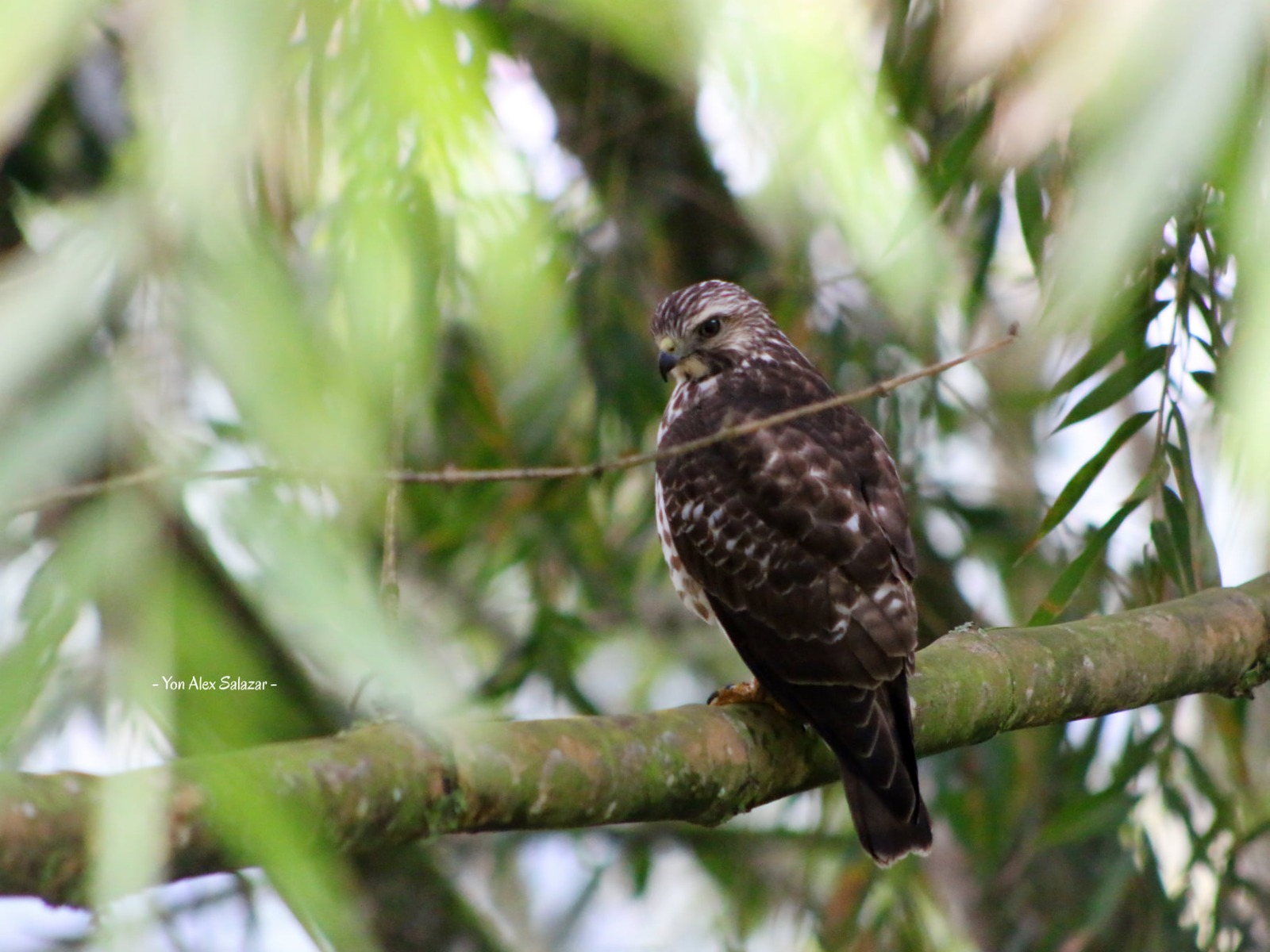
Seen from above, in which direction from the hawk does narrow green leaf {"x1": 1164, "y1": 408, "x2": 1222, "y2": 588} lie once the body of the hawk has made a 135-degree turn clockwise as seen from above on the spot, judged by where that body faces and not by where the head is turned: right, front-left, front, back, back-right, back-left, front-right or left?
front

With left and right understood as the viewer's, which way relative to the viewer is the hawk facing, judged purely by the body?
facing away from the viewer and to the left of the viewer
